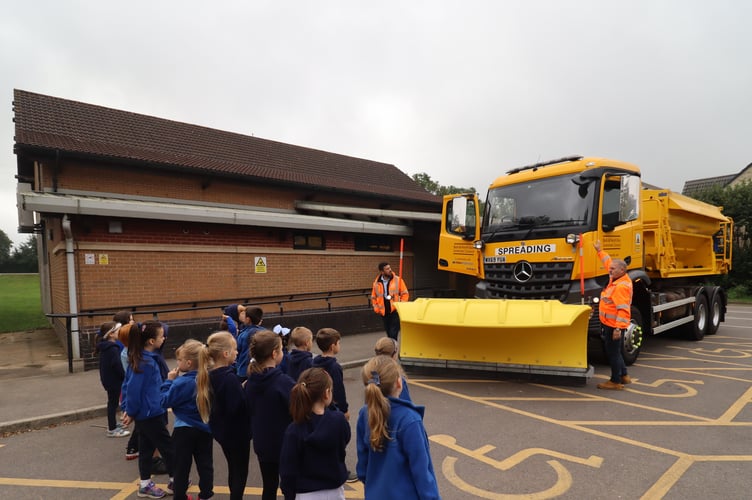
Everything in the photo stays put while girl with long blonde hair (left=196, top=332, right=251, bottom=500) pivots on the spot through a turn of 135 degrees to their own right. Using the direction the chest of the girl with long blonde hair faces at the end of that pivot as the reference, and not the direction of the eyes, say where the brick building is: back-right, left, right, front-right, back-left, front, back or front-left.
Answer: back

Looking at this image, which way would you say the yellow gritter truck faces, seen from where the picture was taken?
facing the viewer and to the left of the viewer

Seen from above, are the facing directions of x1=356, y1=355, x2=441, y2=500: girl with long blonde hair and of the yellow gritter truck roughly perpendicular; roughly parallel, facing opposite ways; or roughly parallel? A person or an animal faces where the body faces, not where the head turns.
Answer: roughly parallel, facing opposite ways

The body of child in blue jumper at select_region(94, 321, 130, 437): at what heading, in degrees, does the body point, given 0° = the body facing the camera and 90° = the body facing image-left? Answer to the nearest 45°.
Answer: approximately 270°

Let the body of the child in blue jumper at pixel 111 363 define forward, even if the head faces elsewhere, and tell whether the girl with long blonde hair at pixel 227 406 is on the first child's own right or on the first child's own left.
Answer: on the first child's own right

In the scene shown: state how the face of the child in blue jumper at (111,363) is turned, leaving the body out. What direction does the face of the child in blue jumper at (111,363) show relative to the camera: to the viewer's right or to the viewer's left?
to the viewer's right

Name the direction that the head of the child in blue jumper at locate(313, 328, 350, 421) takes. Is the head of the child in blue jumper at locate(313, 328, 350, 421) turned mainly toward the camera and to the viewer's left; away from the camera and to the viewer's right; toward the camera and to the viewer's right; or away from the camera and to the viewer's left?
away from the camera and to the viewer's right

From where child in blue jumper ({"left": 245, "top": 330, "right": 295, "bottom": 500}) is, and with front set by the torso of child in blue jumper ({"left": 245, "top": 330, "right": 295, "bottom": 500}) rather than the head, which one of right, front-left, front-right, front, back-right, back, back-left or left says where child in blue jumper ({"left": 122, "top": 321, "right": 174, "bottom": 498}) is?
left

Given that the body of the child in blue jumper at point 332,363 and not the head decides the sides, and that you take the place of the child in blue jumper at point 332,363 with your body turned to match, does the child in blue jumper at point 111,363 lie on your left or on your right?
on your left

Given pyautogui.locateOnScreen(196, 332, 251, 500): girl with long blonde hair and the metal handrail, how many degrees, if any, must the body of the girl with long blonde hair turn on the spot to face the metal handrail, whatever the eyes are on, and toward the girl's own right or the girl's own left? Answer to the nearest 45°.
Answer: approximately 45° to the girl's own left

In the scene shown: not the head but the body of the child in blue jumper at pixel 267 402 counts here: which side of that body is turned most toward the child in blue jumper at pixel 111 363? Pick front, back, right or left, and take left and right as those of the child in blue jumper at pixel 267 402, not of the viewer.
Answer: left

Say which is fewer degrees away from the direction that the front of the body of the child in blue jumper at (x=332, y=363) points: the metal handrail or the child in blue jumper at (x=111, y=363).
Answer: the metal handrail

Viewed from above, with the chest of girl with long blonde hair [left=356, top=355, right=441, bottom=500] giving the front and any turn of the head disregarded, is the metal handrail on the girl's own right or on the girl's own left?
on the girl's own left

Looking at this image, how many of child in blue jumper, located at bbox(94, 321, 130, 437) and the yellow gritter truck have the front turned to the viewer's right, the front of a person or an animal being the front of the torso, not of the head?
1

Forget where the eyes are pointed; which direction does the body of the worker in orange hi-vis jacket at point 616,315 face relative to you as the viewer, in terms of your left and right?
facing to the left of the viewer
